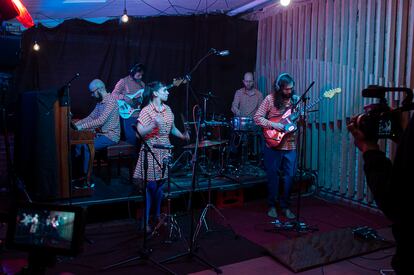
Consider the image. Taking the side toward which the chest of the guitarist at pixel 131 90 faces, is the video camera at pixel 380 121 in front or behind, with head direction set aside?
in front

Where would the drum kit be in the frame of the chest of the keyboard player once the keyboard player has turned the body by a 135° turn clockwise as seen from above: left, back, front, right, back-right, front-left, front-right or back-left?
front-right

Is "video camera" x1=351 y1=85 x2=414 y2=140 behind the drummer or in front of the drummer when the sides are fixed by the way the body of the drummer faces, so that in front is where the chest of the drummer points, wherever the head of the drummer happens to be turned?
in front

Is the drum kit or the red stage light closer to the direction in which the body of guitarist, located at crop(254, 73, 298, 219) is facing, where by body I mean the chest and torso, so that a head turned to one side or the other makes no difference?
the red stage light

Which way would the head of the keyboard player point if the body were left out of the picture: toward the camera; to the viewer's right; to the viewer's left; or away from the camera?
to the viewer's left

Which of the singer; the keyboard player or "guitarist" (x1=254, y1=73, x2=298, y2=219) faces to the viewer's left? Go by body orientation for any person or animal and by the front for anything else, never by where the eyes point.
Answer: the keyboard player

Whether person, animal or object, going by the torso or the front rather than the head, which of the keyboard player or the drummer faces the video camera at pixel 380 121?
the drummer

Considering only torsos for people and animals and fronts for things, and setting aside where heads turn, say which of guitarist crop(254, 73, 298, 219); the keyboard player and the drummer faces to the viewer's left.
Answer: the keyboard player

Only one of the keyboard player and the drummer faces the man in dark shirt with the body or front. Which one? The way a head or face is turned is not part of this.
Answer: the drummer

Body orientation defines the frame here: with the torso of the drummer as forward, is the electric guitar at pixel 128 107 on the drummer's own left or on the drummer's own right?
on the drummer's own right

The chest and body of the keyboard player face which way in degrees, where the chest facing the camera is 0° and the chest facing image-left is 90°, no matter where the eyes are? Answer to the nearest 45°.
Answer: approximately 90°

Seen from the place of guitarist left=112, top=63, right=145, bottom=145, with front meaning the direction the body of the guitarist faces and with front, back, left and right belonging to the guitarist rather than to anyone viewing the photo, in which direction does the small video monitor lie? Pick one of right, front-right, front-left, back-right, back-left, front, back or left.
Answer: front-right
